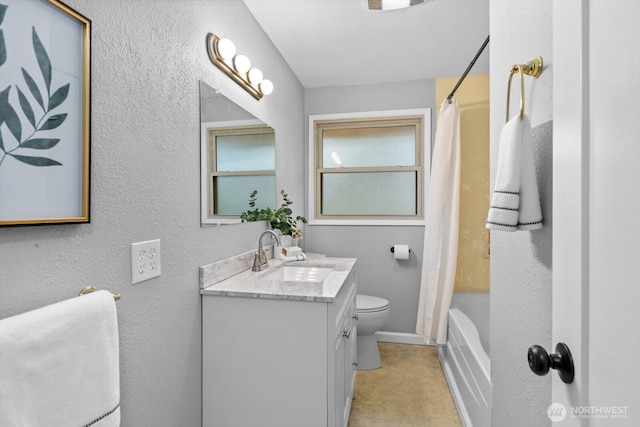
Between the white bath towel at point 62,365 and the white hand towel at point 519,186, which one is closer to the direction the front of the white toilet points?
the white hand towel

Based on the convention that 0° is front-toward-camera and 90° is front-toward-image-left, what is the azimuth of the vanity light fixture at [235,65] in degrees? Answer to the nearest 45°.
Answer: approximately 315°

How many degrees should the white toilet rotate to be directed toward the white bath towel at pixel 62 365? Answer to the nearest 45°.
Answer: approximately 90° to its right

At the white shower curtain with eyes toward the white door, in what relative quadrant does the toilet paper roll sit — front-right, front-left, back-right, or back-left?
back-right

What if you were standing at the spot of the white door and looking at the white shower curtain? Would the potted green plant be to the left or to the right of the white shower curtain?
left

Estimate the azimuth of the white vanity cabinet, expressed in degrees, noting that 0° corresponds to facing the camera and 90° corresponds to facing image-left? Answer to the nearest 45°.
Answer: approximately 270°

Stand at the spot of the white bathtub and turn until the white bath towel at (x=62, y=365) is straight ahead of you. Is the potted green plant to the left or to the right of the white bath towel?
right
